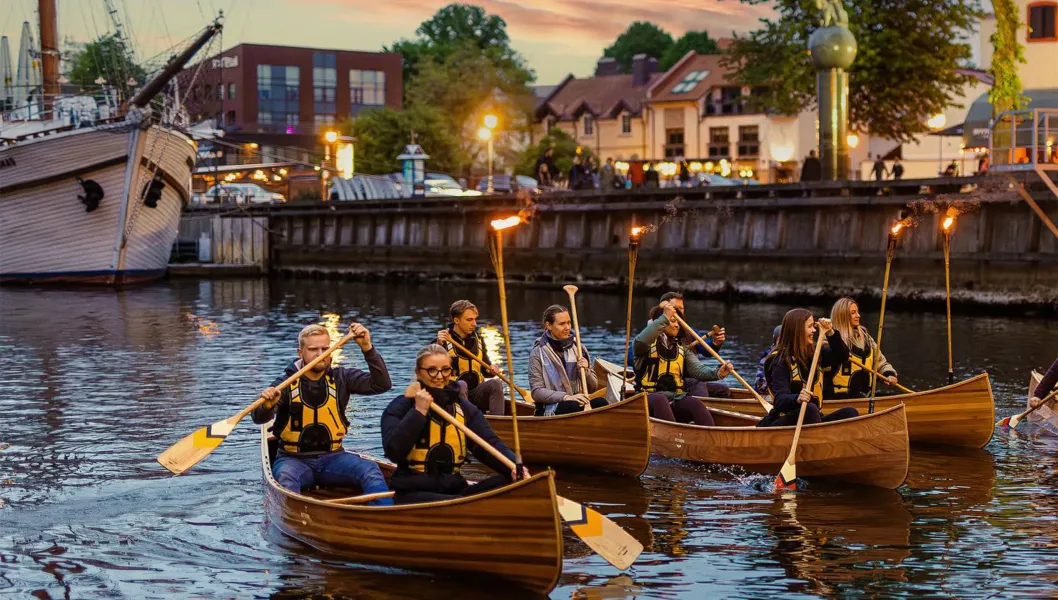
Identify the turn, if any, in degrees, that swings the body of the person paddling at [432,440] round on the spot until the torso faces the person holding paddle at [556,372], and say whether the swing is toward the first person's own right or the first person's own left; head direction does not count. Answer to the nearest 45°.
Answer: approximately 135° to the first person's own left

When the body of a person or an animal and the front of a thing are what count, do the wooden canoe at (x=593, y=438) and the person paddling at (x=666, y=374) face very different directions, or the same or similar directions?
same or similar directions

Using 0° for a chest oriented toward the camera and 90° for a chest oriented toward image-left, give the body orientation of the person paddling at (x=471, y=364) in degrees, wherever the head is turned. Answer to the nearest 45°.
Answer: approximately 315°

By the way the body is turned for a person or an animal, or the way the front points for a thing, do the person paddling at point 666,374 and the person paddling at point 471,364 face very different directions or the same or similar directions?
same or similar directions

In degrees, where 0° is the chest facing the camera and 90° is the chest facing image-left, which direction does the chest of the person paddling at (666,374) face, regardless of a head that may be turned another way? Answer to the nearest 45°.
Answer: approximately 315°

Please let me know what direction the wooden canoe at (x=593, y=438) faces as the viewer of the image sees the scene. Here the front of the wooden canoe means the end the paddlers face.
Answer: facing the viewer and to the right of the viewer

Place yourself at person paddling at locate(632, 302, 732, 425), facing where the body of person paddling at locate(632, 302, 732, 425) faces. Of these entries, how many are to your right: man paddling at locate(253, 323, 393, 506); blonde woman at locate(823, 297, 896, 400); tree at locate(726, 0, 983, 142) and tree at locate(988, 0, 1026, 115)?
1

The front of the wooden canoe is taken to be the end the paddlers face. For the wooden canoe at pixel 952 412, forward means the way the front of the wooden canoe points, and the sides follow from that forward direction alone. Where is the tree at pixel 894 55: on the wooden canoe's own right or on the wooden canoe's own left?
on the wooden canoe's own left

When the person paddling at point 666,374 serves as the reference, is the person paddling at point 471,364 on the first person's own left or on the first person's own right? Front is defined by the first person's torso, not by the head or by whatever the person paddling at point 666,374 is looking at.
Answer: on the first person's own right

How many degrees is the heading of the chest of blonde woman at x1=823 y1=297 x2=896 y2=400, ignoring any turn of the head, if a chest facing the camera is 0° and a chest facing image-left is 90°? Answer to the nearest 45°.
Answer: approximately 315°

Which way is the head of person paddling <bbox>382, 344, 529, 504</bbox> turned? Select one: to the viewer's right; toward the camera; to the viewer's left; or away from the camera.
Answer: toward the camera

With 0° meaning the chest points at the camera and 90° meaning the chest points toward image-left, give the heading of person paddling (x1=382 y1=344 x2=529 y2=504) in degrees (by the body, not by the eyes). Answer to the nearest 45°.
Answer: approximately 315°

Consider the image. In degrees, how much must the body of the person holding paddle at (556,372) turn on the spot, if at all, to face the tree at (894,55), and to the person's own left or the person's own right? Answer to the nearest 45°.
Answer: approximately 135° to the person's own left

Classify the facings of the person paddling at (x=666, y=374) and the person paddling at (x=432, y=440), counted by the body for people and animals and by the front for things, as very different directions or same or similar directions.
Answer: same or similar directions
